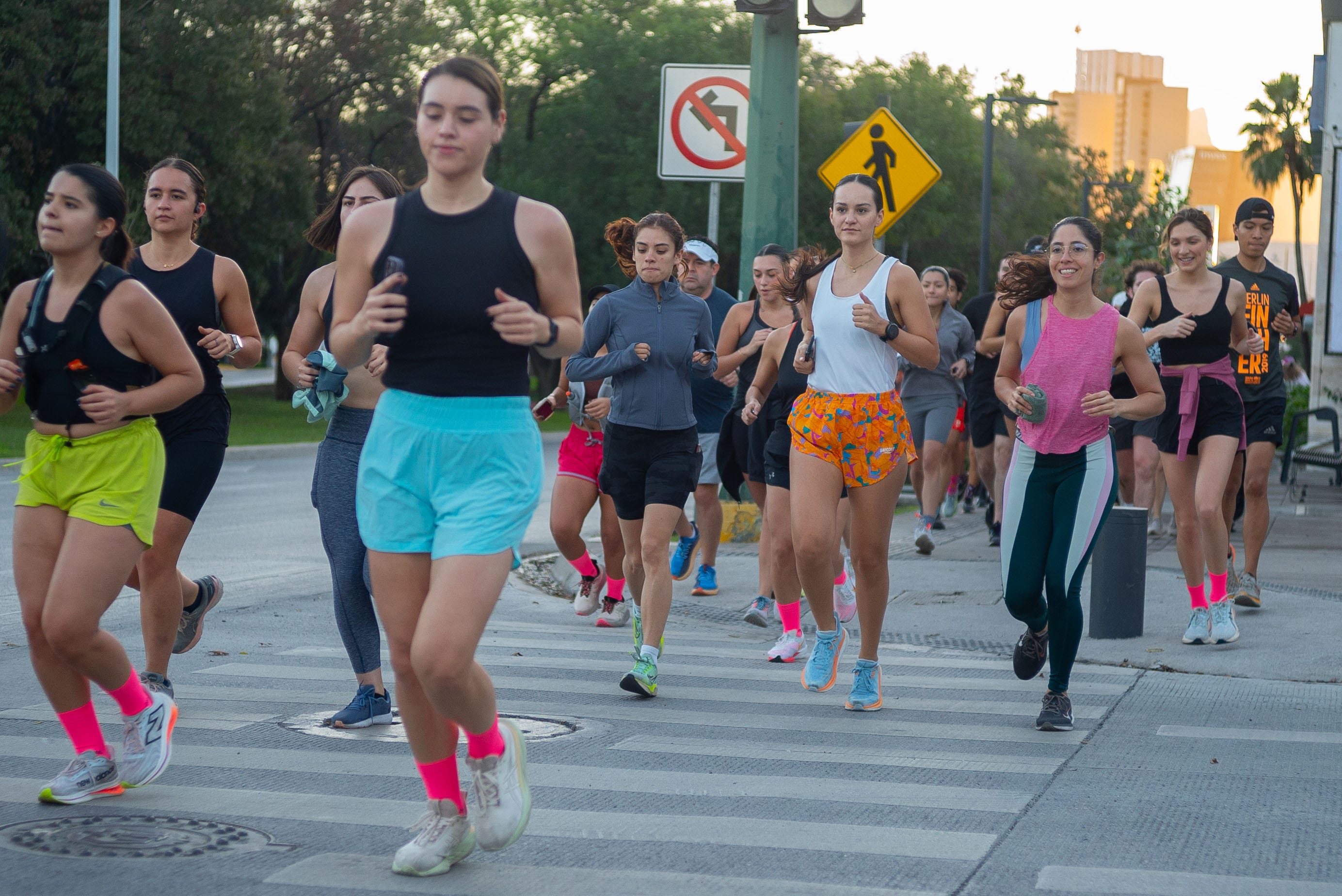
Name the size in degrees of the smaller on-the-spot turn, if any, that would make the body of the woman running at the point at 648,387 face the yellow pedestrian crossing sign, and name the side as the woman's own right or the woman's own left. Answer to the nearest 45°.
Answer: approximately 180°

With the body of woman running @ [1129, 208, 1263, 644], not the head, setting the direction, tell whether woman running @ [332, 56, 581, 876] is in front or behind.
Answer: in front

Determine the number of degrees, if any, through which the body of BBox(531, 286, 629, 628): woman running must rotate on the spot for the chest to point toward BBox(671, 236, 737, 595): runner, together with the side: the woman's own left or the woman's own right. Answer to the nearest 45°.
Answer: approximately 135° to the woman's own left

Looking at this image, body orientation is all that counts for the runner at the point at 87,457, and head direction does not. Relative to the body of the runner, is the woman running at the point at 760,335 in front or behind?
behind
